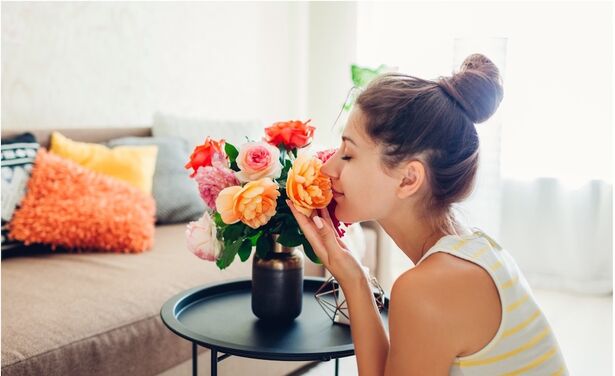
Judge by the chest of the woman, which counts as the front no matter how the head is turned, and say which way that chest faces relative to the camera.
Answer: to the viewer's left

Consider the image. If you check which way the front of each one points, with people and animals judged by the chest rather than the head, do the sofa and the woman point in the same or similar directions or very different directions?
very different directions

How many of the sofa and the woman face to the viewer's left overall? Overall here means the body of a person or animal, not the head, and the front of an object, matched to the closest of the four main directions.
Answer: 1

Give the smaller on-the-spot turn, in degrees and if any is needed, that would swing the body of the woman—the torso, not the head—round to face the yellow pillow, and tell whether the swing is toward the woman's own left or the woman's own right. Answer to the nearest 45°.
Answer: approximately 45° to the woman's own right

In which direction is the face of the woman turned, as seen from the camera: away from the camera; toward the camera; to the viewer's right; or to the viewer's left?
to the viewer's left

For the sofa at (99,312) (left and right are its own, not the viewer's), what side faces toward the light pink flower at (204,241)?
front

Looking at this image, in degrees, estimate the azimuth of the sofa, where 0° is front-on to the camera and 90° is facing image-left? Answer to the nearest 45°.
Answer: approximately 315°

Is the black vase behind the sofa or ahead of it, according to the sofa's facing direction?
ahead

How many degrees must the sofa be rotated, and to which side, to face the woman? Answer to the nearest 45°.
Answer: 0° — it already faces them
